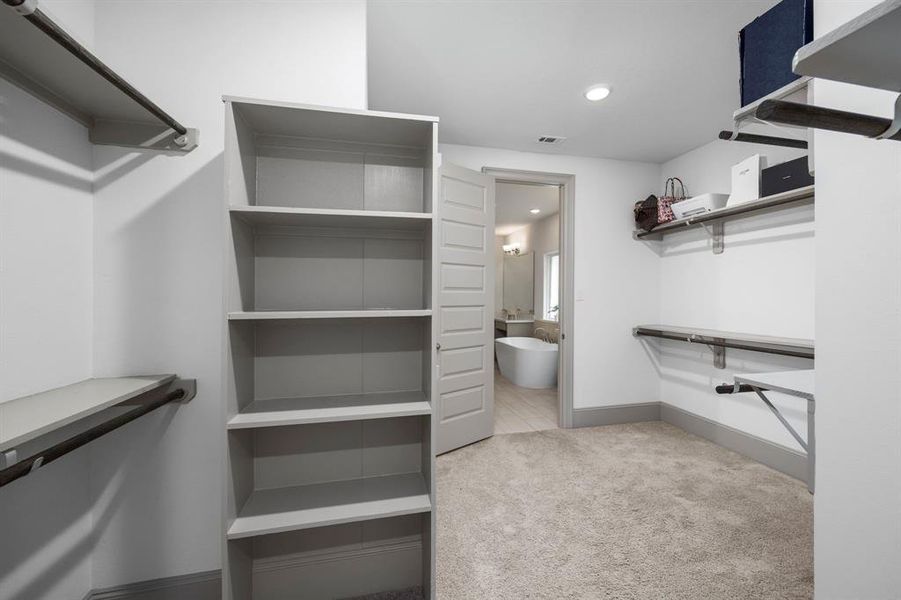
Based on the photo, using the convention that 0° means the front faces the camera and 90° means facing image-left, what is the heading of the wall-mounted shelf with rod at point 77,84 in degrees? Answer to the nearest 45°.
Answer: approximately 315°

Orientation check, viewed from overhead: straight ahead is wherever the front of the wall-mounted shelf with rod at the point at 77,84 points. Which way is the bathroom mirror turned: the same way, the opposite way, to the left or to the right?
to the right

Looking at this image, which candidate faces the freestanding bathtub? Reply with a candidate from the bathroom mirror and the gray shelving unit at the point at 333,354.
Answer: the bathroom mirror

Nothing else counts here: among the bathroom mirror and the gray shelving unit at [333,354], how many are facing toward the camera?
2

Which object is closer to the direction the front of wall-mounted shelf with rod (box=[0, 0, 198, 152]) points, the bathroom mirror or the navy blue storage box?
the navy blue storage box

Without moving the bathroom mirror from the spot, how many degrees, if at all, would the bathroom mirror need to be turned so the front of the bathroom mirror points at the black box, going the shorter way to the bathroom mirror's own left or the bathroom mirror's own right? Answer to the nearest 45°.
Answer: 0° — it already faces it

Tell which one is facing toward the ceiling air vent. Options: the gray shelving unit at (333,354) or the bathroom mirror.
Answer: the bathroom mirror

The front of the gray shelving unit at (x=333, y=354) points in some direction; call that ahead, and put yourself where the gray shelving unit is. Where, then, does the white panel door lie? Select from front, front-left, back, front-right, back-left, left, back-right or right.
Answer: back-left

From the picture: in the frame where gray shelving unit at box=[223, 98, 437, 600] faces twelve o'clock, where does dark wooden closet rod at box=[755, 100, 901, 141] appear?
The dark wooden closet rod is roughly at 11 o'clock from the gray shelving unit.

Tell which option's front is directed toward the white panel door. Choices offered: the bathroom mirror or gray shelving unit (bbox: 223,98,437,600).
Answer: the bathroom mirror

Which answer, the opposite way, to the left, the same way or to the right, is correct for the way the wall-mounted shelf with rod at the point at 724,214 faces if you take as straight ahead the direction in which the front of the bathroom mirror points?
to the right

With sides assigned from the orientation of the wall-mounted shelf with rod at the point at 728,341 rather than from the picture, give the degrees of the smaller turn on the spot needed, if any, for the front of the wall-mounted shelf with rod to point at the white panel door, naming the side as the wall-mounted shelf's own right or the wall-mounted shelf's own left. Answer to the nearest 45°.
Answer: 0° — it already faces it

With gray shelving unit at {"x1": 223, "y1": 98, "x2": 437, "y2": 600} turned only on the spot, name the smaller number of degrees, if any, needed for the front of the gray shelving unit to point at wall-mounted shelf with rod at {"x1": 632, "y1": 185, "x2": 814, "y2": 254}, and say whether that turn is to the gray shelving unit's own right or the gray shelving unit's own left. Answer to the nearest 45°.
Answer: approximately 90° to the gray shelving unit's own left
